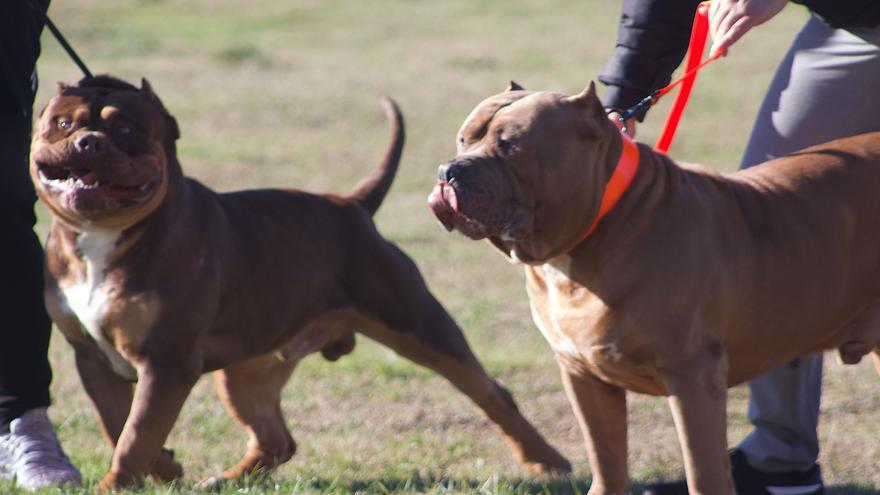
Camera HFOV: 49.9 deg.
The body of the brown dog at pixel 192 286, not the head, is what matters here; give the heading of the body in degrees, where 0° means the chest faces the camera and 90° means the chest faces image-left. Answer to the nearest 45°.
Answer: approximately 45°

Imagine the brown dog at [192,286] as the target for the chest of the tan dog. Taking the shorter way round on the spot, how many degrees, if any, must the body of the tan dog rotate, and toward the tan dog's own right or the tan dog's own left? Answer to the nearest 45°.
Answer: approximately 45° to the tan dog's own right

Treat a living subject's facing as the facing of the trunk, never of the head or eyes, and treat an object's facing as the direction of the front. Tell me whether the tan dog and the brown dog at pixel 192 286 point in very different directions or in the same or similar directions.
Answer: same or similar directions

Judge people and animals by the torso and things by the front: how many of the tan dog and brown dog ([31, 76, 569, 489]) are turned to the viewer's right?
0
